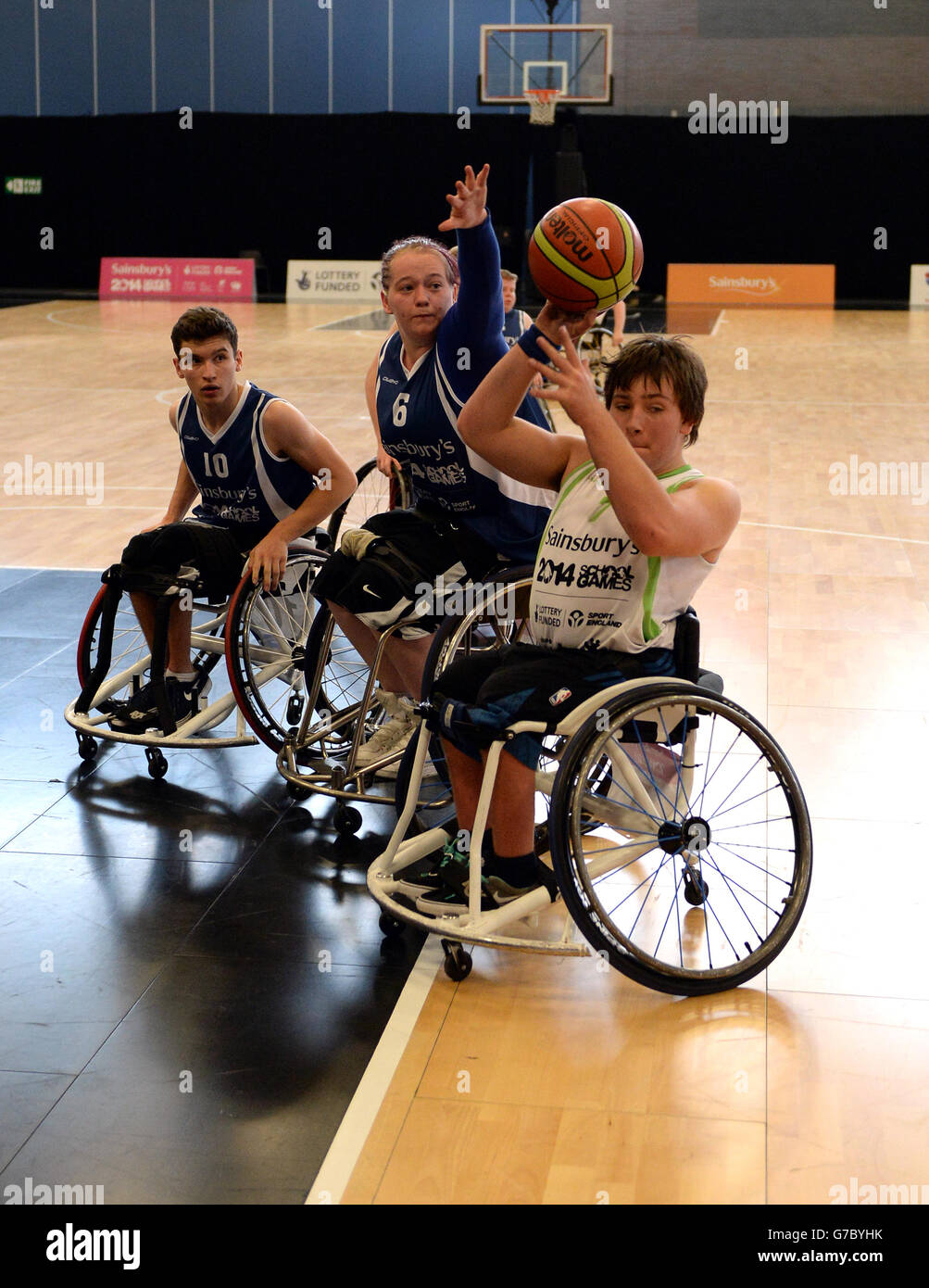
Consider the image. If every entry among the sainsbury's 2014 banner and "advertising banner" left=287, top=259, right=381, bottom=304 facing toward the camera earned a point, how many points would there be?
2

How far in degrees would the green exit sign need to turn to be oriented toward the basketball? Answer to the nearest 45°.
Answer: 0° — it already faces it

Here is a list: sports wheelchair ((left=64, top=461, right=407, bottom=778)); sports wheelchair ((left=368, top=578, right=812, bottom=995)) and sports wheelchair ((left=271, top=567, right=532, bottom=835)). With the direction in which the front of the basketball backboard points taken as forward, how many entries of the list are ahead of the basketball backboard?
3

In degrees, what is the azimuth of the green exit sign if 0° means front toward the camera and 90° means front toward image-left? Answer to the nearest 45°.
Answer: approximately 0°

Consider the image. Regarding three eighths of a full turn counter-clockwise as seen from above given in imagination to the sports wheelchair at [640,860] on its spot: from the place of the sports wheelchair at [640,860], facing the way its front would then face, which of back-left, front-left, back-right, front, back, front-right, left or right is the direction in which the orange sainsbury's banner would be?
left
